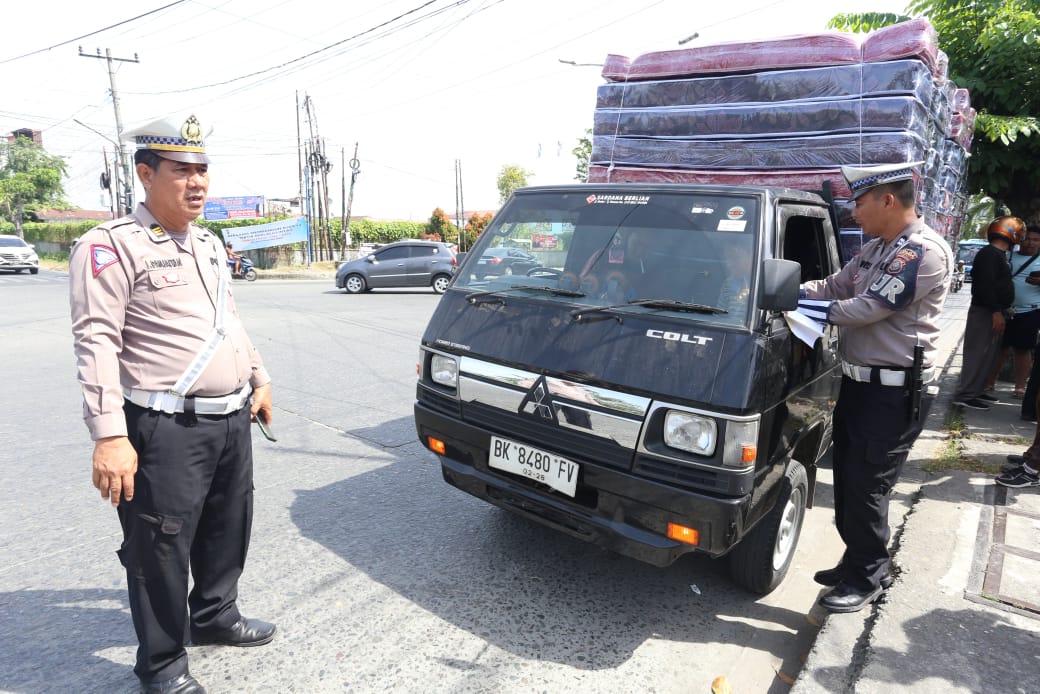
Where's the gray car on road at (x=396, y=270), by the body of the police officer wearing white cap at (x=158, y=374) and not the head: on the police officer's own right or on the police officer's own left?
on the police officer's own left

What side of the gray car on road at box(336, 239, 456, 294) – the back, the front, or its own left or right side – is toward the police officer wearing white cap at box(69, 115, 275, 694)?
left

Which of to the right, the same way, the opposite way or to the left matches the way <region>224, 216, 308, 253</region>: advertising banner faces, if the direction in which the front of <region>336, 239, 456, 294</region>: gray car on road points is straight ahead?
to the left

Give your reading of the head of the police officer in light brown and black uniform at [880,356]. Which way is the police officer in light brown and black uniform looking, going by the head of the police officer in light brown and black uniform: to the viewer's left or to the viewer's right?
to the viewer's left

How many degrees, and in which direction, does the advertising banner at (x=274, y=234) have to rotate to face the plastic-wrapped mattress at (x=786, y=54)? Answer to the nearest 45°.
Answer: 0° — it already faces it

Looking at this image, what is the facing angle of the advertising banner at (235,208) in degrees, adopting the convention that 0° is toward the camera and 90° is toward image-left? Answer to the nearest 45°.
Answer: approximately 0°

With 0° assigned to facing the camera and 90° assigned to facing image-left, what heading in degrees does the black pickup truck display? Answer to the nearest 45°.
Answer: approximately 45°

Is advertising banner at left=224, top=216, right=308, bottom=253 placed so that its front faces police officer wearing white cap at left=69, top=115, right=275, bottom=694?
yes

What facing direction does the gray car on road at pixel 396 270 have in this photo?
to the viewer's left
